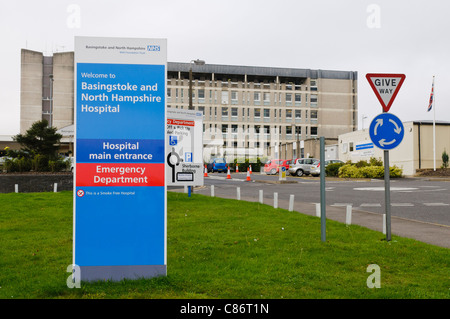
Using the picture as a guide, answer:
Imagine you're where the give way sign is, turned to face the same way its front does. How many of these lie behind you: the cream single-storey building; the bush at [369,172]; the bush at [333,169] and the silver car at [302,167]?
4

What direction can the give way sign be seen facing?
toward the camera

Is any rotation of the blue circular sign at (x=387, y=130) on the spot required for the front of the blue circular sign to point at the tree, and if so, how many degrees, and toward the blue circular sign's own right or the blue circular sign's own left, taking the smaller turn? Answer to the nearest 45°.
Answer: approximately 135° to the blue circular sign's own right

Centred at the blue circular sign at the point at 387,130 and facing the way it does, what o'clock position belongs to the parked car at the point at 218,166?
The parked car is roughly at 5 o'clock from the blue circular sign.

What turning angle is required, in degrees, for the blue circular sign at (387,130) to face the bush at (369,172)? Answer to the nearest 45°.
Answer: approximately 180°

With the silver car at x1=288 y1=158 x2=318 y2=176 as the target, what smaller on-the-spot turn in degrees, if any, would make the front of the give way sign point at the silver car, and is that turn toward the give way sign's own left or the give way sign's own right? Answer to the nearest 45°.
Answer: approximately 180°

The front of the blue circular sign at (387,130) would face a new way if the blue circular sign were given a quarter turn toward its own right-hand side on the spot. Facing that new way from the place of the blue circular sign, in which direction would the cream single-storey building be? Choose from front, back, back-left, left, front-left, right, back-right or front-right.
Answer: right

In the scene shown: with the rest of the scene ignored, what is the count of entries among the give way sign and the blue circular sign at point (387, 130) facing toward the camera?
2

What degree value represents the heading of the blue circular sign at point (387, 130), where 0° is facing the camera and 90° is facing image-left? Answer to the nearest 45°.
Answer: approximately 0°

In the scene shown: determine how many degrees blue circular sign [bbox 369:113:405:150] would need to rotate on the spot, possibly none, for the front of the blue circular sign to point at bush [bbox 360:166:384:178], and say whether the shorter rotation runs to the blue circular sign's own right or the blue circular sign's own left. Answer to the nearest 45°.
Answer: approximately 180°

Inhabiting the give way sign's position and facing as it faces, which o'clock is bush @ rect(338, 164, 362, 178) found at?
The bush is roughly at 6 o'clock from the give way sign.

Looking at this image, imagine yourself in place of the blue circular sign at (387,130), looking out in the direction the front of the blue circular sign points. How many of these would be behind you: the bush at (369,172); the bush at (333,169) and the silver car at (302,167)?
3
